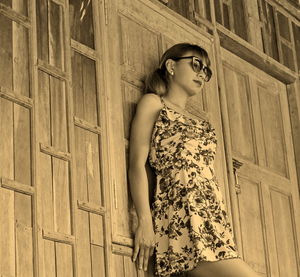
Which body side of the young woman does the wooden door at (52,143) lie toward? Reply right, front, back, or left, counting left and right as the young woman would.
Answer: right

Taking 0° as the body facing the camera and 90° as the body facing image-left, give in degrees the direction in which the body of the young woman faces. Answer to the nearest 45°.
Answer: approximately 315°

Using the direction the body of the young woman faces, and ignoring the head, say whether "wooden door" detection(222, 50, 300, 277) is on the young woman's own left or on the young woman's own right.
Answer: on the young woman's own left
